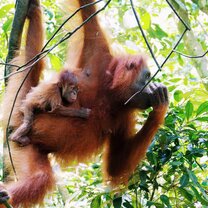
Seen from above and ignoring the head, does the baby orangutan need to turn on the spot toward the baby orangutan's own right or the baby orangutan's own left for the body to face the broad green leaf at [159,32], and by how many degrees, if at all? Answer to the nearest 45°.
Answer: approximately 45° to the baby orangutan's own left

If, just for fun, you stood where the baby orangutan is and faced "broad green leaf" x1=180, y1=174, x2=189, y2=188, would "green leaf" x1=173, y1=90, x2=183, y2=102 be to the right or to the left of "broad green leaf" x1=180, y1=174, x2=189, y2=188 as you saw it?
left

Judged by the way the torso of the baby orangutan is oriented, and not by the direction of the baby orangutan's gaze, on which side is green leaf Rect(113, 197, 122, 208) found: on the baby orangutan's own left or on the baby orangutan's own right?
on the baby orangutan's own right
